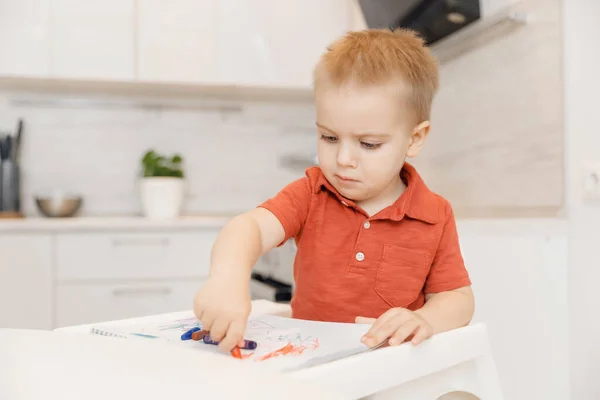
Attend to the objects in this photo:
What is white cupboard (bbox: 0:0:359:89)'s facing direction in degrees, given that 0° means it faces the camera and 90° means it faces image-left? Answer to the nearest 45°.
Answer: approximately 0°

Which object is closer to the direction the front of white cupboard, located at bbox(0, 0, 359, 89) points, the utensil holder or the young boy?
the young boy

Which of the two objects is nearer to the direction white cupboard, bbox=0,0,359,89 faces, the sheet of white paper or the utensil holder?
the sheet of white paper

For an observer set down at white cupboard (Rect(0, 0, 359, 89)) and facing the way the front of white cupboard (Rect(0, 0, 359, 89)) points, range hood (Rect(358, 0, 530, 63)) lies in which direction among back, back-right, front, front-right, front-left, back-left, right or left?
front-left

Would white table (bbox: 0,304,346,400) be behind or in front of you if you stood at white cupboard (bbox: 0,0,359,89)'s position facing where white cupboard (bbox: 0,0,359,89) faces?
in front

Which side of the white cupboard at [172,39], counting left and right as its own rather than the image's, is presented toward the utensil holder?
right

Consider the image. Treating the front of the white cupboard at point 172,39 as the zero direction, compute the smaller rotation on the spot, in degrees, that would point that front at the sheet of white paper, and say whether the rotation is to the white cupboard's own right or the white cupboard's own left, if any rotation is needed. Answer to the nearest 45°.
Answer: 0° — it already faces it

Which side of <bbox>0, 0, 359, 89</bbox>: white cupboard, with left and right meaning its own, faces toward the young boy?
front
